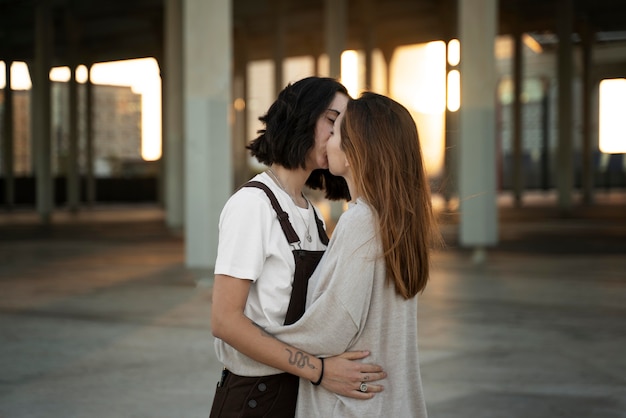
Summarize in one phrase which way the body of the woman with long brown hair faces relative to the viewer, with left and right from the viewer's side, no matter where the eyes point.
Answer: facing away from the viewer and to the left of the viewer

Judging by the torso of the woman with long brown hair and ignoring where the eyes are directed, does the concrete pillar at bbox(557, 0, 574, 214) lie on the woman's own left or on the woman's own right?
on the woman's own right

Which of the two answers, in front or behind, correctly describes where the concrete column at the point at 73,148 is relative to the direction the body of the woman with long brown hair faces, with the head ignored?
in front

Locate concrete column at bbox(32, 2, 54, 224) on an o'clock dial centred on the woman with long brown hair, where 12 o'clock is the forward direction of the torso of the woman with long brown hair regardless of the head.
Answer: The concrete column is roughly at 1 o'clock from the woman with long brown hair.

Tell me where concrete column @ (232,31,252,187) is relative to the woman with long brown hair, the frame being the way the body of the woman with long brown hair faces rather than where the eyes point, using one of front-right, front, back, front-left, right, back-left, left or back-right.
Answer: front-right

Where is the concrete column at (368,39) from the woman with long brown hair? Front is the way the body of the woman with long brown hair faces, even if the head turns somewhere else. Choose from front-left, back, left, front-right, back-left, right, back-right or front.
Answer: front-right

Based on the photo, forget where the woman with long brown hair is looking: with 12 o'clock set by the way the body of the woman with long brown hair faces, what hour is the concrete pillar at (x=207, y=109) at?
The concrete pillar is roughly at 1 o'clock from the woman with long brown hair.
